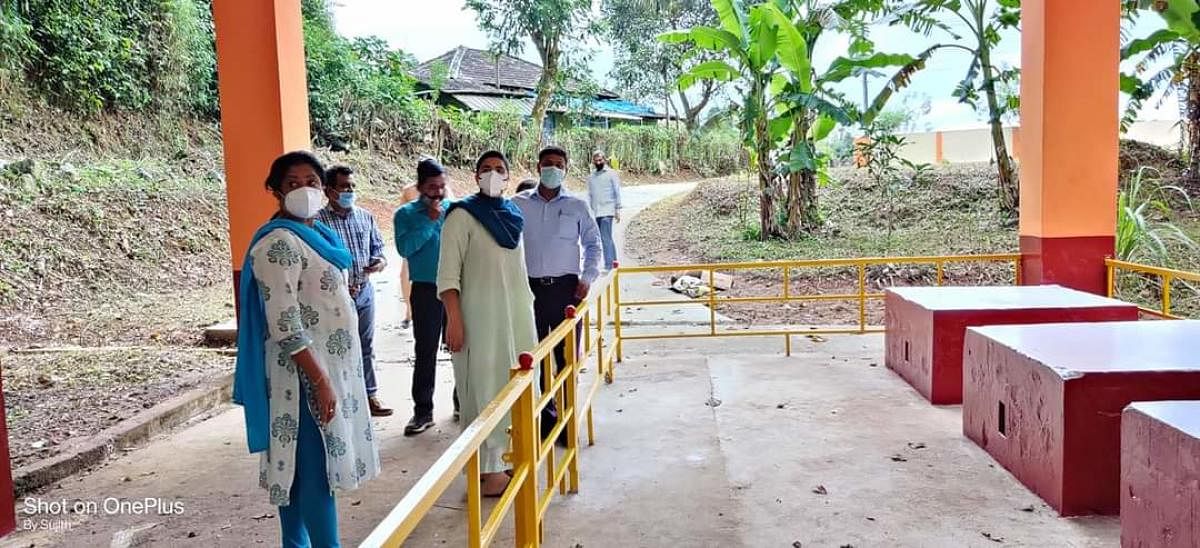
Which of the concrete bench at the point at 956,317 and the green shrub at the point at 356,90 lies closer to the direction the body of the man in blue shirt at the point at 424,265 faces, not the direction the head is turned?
the concrete bench

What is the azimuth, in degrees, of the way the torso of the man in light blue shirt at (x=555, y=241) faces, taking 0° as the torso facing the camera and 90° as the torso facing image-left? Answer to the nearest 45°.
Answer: approximately 0°

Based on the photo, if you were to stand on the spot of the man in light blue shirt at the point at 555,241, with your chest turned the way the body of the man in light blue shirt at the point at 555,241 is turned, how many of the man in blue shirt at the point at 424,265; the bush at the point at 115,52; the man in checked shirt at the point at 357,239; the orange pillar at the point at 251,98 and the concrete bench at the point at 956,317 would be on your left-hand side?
1

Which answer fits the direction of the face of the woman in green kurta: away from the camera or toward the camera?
toward the camera

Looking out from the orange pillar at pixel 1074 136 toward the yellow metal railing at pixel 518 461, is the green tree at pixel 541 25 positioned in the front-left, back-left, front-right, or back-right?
back-right

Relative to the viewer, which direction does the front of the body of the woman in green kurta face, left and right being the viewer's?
facing the viewer

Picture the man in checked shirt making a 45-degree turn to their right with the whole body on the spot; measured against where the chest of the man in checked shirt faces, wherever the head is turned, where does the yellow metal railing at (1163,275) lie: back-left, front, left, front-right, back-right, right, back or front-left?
left

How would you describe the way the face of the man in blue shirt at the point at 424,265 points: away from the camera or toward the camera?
toward the camera

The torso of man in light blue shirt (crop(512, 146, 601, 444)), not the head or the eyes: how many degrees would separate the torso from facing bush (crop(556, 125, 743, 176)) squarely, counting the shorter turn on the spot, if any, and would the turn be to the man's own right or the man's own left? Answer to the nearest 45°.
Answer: approximately 180°

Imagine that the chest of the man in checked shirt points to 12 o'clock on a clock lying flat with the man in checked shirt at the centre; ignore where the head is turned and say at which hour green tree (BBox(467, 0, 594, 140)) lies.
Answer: The green tree is roughly at 8 o'clock from the man in checked shirt.

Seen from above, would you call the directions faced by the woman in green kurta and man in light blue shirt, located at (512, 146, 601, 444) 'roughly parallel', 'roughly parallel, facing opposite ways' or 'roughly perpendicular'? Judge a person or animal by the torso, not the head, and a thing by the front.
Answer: roughly parallel

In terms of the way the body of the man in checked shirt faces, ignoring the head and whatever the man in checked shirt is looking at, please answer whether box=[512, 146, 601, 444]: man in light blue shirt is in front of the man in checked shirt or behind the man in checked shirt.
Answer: in front

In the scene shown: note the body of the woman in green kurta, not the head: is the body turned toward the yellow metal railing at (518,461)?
yes

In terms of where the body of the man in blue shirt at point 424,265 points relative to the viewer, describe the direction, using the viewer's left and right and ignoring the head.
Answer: facing the viewer and to the right of the viewer

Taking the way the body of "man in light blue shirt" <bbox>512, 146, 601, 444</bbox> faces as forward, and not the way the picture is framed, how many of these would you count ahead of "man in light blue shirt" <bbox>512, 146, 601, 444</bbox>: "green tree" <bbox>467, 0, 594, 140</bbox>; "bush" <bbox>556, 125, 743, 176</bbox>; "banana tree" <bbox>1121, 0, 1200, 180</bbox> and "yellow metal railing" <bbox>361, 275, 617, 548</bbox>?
1

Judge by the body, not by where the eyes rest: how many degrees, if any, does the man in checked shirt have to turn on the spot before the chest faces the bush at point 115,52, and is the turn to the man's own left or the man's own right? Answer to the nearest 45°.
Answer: approximately 135° to the man's own left
